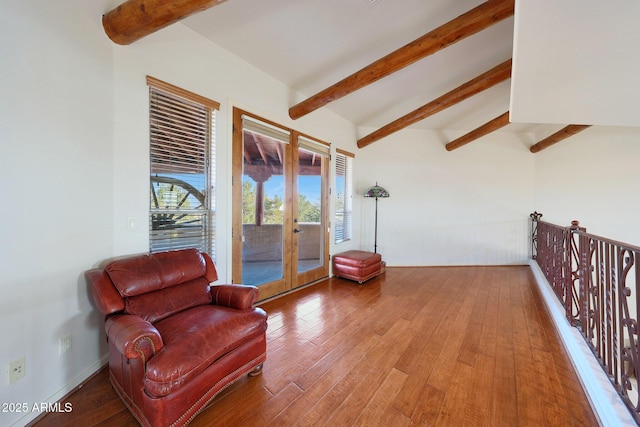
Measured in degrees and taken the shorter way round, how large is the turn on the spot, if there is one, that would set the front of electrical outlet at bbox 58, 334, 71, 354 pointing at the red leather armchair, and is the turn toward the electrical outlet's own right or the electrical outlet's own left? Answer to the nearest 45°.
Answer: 0° — it already faces it

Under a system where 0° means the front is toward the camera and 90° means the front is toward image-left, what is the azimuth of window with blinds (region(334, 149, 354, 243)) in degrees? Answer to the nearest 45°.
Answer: approximately 315°

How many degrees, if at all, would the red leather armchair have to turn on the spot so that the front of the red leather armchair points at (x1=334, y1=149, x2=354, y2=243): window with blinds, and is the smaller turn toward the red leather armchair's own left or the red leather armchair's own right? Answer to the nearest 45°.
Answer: approximately 90° to the red leather armchair's own left

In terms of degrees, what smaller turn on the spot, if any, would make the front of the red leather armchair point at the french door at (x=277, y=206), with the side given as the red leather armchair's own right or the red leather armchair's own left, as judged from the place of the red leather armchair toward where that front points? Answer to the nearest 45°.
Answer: approximately 90° to the red leather armchair's own left

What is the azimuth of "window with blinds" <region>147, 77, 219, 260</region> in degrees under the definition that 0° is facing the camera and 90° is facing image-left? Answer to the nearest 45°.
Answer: approximately 315°

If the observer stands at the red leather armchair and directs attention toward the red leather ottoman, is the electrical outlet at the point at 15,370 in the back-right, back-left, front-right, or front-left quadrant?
back-left

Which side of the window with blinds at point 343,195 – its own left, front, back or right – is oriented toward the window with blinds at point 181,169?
right

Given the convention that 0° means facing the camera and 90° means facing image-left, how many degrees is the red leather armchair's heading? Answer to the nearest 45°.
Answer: approximately 315°
